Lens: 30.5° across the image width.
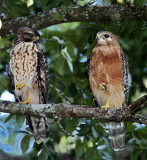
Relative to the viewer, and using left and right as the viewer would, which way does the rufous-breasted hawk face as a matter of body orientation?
facing the viewer and to the left of the viewer

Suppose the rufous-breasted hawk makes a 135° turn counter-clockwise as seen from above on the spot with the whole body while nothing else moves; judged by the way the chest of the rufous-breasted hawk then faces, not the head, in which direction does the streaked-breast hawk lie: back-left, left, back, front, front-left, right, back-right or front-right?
back

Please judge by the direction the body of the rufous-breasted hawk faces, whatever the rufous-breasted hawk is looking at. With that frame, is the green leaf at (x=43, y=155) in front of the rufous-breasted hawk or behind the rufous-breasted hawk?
in front

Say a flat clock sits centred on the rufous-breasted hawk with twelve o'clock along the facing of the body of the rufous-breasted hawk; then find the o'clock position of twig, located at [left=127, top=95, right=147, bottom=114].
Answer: The twig is roughly at 10 o'clock from the rufous-breasted hawk.
